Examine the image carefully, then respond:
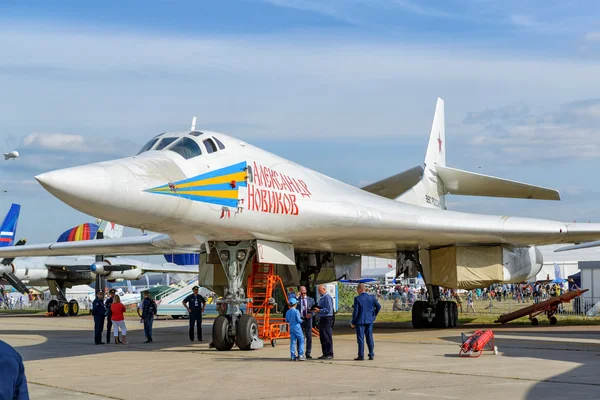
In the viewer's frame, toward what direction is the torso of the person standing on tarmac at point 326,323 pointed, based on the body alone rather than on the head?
to the viewer's left

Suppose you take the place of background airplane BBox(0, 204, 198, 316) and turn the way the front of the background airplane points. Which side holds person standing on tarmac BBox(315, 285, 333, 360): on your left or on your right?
on your left

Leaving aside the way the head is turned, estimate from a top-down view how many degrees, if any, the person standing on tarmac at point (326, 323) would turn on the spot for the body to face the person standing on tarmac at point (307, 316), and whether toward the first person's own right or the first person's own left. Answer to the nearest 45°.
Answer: approximately 45° to the first person's own right

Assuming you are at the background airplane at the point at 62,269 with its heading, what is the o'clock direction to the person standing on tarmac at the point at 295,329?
The person standing on tarmac is roughly at 10 o'clock from the background airplane.

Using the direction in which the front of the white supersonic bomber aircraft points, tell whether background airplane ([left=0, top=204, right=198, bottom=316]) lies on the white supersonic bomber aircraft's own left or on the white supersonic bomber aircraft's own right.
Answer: on the white supersonic bomber aircraft's own right

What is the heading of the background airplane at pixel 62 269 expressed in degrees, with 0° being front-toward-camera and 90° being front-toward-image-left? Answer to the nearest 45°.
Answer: approximately 45°

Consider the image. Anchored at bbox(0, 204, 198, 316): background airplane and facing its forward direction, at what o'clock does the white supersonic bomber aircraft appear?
The white supersonic bomber aircraft is roughly at 10 o'clock from the background airplane.

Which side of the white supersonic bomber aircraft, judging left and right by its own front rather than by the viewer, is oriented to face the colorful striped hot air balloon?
right

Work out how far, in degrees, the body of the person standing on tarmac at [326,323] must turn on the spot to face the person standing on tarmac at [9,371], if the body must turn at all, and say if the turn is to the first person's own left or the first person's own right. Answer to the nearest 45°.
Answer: approximately 90° to the first person's own left
